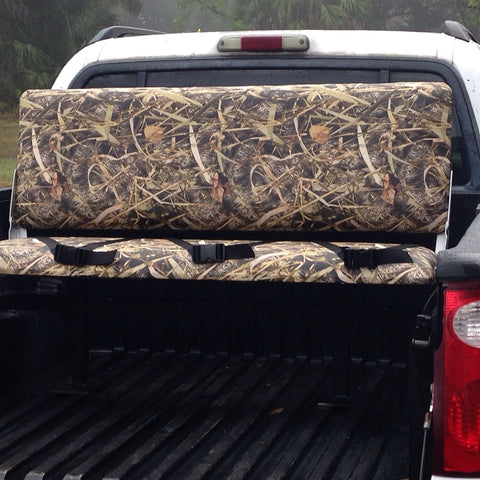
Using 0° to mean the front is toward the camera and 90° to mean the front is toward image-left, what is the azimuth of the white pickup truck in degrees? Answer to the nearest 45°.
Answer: approximately 180°

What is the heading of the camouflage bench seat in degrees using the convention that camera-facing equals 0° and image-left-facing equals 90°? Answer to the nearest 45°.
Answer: approximately 0°
